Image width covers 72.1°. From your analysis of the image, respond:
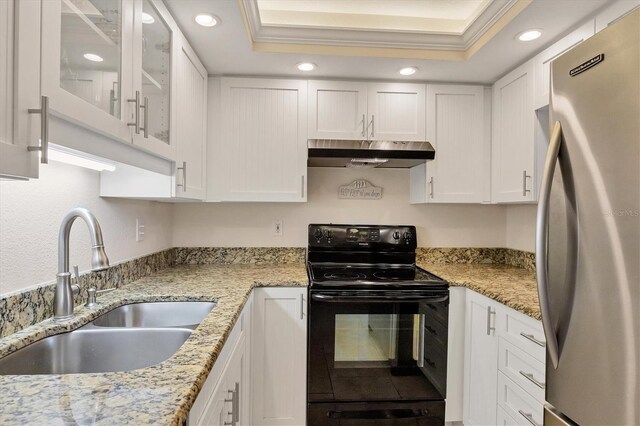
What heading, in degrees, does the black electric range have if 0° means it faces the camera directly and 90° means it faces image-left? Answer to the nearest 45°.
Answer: approximately 0°

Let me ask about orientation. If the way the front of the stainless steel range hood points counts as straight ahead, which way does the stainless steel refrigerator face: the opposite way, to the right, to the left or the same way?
to the right

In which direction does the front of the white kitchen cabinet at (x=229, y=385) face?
to the viewer's right

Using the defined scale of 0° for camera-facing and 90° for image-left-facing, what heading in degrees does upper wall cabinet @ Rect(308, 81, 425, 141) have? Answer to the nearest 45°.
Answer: approximately 0°

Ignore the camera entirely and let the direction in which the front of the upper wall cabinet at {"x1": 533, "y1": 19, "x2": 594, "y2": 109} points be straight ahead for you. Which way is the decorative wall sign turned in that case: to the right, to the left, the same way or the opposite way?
to the left

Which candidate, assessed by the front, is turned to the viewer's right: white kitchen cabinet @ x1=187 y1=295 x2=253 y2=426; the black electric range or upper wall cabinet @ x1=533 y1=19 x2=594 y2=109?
the white kitchen cabinet
